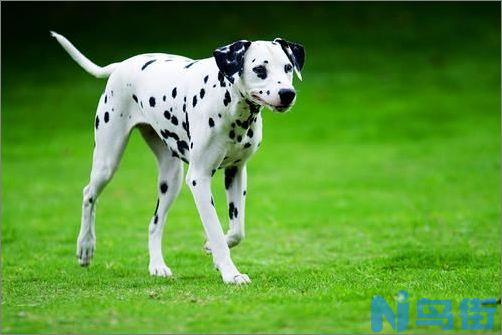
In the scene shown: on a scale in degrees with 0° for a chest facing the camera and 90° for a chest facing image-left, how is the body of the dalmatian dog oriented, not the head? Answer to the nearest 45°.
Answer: approximately 315°
